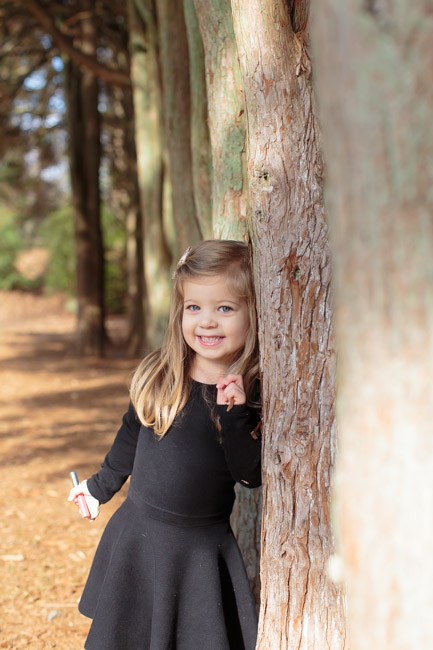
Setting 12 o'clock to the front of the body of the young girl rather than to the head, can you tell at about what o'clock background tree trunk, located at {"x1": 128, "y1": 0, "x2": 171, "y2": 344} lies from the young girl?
The background tree trunk is roughly at 6 o'clock from the young girl.

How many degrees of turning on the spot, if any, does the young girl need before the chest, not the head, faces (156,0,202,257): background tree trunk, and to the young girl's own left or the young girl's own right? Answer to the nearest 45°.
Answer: approximately 180°

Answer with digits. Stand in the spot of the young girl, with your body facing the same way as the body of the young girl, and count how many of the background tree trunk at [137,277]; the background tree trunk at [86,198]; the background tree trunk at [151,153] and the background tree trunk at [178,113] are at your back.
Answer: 4

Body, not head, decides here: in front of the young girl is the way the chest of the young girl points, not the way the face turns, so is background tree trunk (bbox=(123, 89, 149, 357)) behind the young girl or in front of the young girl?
behind

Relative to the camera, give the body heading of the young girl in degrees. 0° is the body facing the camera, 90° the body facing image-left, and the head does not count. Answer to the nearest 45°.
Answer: approximately 0°

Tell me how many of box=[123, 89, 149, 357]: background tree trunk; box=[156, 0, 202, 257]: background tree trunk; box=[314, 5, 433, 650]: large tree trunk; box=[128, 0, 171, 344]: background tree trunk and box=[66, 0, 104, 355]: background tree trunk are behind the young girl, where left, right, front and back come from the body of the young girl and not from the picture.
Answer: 4

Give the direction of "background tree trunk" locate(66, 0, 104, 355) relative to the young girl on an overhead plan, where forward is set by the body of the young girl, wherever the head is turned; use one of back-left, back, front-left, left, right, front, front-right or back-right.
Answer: back

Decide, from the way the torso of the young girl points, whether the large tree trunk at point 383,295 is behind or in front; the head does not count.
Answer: in front
